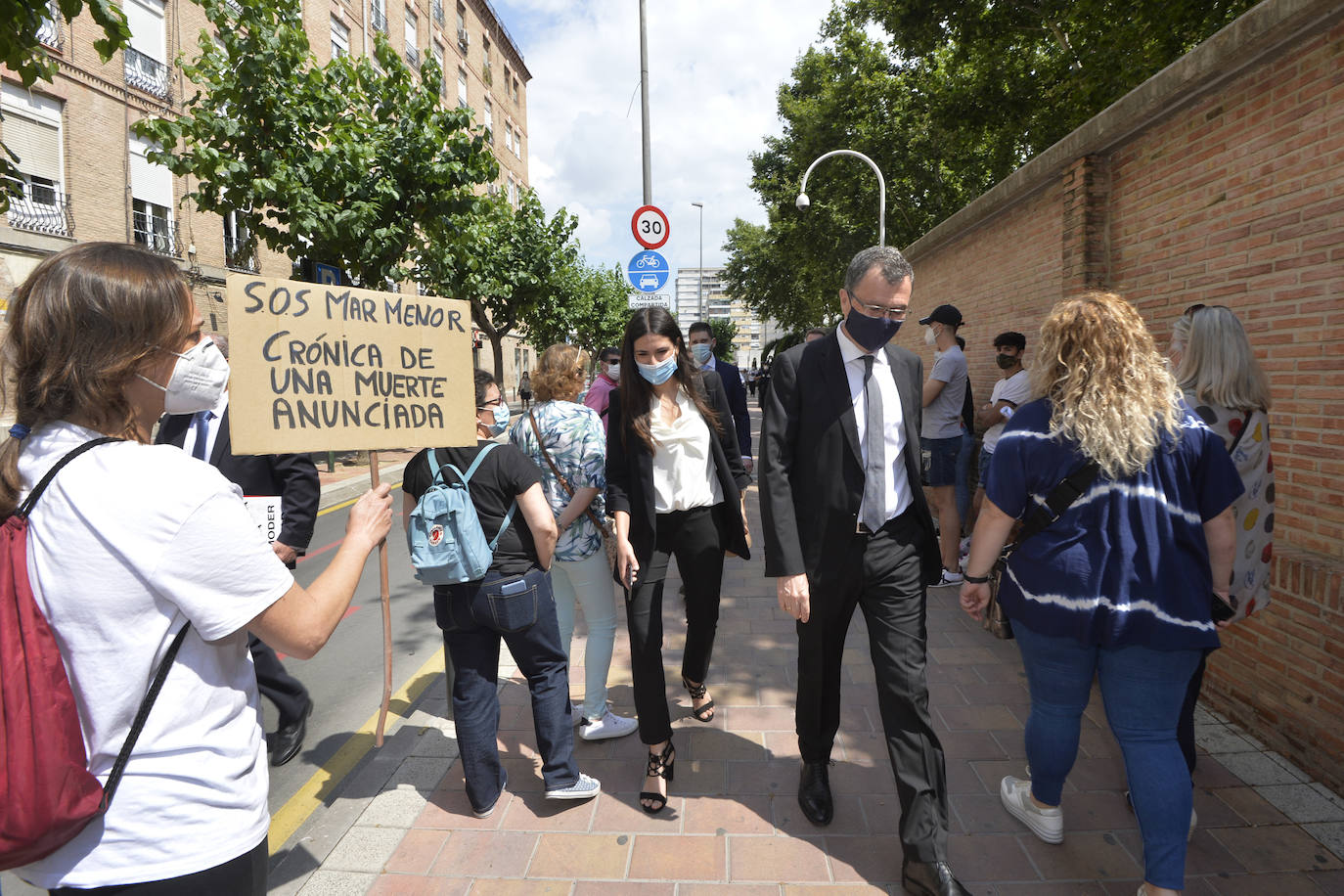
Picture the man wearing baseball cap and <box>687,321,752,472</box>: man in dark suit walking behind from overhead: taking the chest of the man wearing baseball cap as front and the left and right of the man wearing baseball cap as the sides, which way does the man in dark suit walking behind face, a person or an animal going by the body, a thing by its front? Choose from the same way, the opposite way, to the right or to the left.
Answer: to the left

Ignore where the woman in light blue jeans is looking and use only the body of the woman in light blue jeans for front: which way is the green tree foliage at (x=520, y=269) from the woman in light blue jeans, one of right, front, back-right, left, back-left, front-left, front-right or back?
front-left

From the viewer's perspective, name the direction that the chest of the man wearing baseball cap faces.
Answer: to the viewer's left

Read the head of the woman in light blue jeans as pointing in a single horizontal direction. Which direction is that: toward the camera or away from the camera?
away from the camera

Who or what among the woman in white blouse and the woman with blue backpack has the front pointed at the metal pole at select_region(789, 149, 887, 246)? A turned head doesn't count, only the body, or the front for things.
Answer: the woman with blue backpack

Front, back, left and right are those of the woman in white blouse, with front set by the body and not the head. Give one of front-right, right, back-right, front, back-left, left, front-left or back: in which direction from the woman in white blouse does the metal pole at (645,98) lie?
back

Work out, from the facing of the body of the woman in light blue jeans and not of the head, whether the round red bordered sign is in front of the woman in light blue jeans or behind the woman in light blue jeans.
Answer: in front

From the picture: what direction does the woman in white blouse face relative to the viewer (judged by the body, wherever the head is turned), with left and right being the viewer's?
facing the viewer

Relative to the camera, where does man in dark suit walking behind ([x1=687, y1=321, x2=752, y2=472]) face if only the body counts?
toward the camera

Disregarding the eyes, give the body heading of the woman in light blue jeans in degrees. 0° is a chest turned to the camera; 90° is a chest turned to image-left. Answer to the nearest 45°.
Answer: approximately 225°

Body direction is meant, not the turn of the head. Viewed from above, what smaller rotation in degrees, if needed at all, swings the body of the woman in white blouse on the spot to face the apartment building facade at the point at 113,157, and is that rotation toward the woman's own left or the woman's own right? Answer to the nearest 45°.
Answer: approximately 135° to the woman's own right

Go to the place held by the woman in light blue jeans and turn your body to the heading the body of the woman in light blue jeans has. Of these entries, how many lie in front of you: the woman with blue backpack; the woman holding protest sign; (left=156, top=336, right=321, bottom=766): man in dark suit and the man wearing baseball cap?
1

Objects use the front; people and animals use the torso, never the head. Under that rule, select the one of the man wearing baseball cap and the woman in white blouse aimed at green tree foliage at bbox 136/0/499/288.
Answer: the man wearing baseball cap

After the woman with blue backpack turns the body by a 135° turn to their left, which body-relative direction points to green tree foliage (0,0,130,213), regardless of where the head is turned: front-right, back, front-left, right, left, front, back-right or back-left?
front-right
